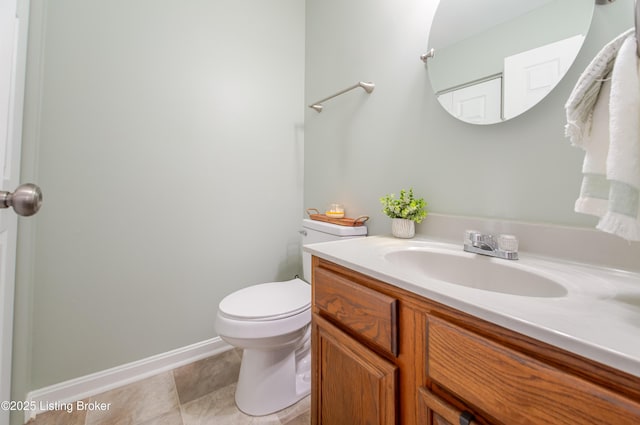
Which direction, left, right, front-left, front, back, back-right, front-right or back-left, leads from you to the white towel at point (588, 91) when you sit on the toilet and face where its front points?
left

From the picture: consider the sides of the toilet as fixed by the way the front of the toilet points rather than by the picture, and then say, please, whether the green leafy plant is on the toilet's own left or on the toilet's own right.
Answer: on the toilet's own left

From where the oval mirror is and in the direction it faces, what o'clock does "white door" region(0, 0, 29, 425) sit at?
The white door is roughly at 12 o'clock from the oval mirror.

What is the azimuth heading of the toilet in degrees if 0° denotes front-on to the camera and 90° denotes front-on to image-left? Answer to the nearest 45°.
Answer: approximately 45°

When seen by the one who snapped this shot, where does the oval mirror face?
facing the viewer and to the left of the viewer

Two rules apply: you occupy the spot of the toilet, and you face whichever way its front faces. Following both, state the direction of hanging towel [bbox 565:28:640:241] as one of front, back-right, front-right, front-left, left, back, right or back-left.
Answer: left

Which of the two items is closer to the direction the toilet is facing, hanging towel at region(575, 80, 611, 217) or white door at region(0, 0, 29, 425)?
the white door
